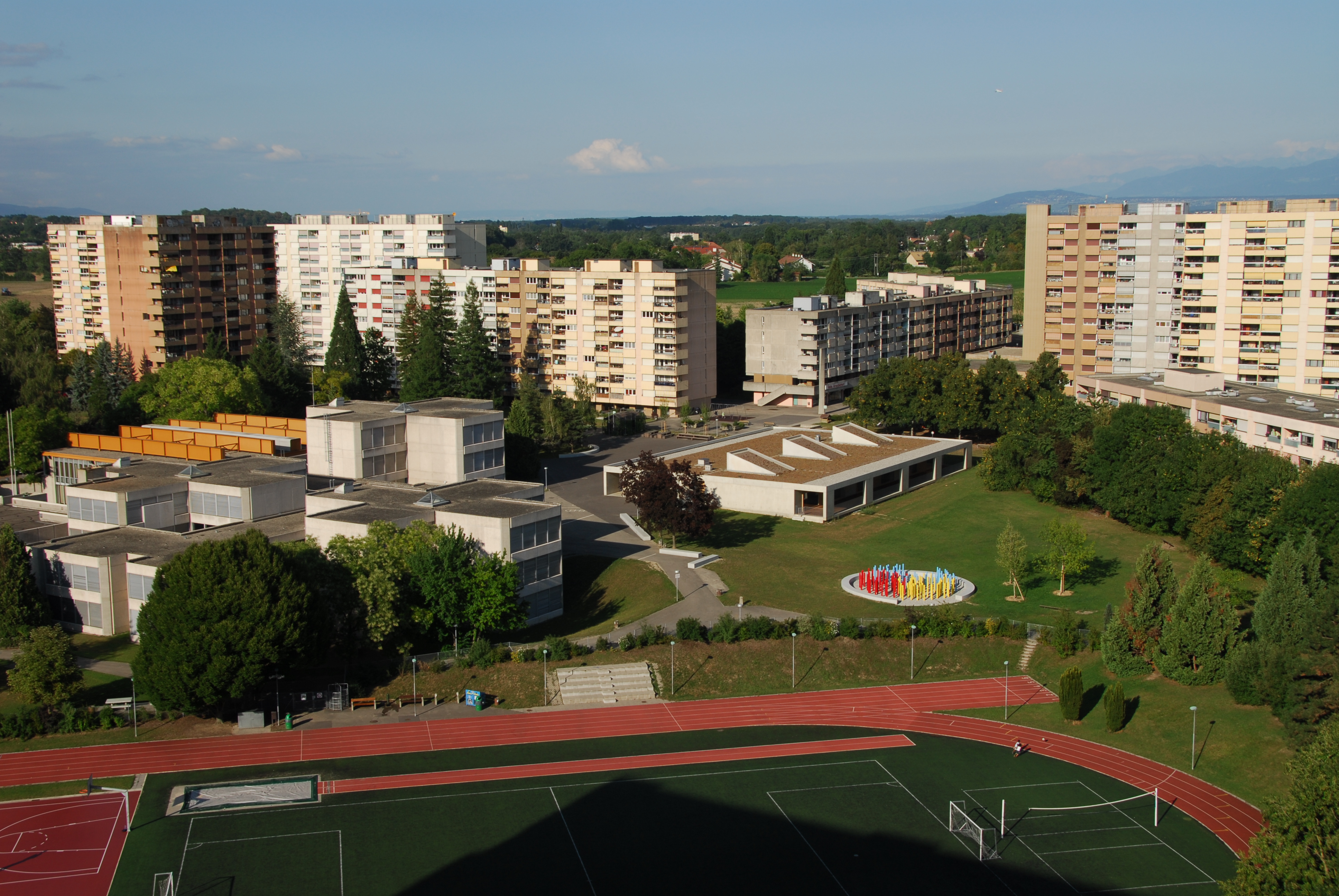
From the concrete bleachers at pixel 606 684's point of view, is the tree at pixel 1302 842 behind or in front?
in front

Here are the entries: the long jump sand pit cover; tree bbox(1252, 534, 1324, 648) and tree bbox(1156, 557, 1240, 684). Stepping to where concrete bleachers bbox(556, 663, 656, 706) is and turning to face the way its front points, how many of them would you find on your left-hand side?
2

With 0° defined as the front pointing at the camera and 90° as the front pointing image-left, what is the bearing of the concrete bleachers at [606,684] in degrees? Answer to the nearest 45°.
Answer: approximately 0°

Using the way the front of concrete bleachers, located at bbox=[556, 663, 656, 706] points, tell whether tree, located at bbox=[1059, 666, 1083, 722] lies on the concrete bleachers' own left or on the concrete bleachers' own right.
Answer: on the concrete bleachers' own left

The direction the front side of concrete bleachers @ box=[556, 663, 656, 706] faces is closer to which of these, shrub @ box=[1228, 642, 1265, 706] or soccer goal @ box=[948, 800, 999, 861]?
the soccer goal

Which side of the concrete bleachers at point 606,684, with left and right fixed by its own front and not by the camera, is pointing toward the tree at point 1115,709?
left

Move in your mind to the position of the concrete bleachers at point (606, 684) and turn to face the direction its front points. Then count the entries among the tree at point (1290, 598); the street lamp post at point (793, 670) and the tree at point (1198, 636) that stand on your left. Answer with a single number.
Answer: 3

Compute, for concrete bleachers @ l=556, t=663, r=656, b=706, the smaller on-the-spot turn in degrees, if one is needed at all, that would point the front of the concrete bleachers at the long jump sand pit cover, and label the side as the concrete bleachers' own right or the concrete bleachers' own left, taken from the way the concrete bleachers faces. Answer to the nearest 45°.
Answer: approximately 45° to the concrete bleachers' own right

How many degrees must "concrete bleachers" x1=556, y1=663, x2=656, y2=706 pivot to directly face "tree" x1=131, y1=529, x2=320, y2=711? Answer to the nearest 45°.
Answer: approximately 90° to its right

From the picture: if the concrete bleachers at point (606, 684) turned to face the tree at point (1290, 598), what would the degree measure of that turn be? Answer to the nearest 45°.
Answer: approximately 90° to its left
